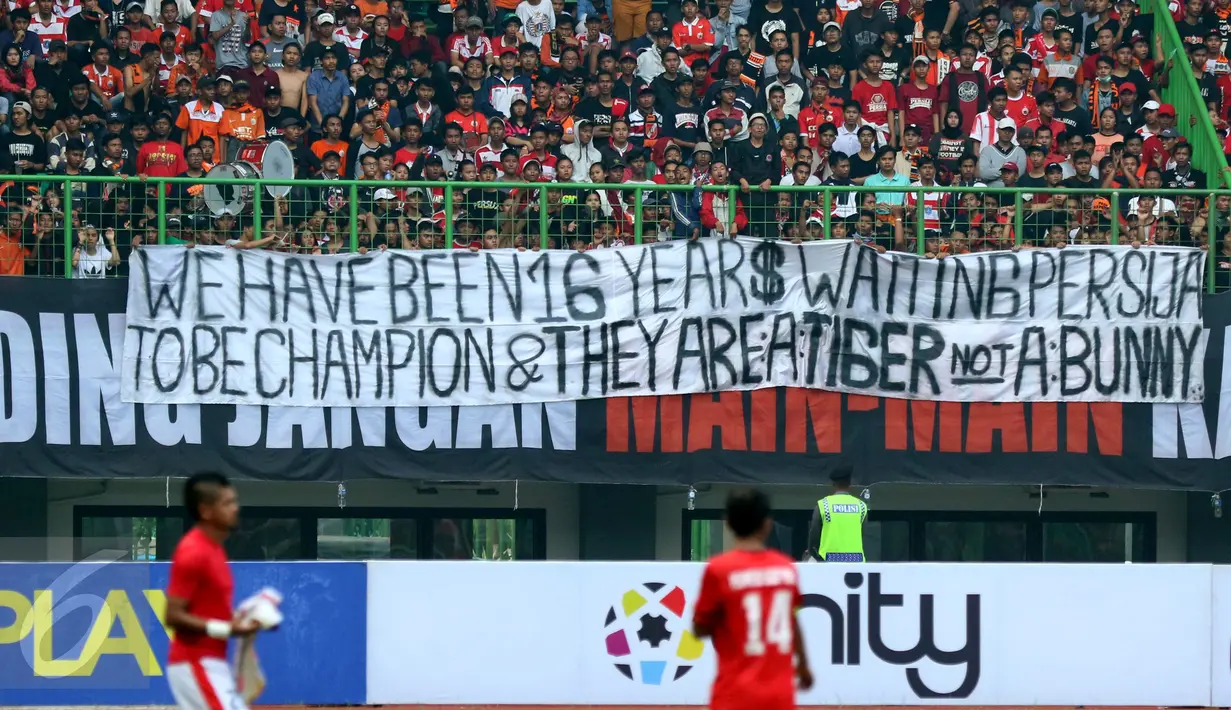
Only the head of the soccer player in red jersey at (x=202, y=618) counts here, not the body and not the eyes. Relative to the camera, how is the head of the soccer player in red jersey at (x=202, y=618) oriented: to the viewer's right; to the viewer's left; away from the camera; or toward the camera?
to the viewer's right

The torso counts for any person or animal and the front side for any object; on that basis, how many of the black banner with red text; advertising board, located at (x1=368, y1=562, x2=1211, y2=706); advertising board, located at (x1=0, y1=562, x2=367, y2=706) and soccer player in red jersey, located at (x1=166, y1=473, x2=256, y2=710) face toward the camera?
3

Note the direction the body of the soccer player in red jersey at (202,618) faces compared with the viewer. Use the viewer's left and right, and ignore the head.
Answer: facing to the right of the viewer

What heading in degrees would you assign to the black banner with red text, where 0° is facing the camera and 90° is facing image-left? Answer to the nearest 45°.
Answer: approximately 0°

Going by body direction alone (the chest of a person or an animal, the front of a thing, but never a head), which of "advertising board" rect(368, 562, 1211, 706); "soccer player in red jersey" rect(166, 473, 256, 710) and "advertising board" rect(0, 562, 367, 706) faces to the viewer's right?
the soccer player in red jersey

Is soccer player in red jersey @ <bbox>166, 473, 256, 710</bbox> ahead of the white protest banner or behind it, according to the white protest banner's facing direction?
ahead

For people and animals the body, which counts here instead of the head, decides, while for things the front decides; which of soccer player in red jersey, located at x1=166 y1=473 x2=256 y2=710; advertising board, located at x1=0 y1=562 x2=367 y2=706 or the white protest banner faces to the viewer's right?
the soccer player in red jersey

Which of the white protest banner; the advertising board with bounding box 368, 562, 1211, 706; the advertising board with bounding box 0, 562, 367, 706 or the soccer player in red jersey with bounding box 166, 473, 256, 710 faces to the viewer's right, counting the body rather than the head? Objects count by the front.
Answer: the soccer player in red jersey

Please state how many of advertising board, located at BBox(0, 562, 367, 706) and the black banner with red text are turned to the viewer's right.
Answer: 0

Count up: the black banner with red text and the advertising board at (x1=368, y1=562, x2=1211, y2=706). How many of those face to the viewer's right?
0
